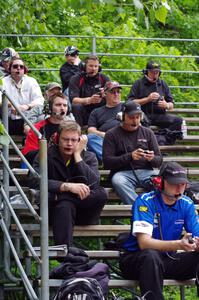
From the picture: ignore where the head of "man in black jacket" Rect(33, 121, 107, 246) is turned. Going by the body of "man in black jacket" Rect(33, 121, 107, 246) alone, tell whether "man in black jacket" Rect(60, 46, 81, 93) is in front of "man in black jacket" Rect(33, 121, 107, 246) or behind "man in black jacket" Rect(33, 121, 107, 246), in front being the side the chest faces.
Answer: behind

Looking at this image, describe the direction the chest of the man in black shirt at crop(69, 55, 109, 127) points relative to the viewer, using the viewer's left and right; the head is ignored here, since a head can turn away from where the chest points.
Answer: facing the viewer and to the right of the viewer

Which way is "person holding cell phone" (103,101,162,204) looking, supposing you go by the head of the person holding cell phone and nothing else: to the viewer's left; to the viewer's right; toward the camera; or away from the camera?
toward the camera

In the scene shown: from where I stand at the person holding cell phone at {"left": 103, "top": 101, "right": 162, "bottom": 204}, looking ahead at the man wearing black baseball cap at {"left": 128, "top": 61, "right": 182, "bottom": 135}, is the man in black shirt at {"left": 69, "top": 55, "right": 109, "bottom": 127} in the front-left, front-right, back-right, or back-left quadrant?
front-left

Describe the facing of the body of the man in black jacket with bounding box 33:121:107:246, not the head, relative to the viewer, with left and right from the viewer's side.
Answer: facing the viewer

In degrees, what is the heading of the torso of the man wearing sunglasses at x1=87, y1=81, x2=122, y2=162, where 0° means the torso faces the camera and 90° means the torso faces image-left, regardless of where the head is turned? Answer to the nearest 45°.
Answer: approximately 315°

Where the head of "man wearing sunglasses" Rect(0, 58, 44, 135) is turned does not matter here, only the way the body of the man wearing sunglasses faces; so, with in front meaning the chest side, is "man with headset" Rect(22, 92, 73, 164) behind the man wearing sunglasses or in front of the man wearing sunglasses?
in front

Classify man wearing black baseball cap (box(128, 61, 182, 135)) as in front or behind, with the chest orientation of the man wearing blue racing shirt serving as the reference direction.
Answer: behind

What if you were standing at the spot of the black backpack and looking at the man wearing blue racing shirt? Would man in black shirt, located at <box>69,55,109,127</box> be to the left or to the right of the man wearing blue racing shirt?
left
